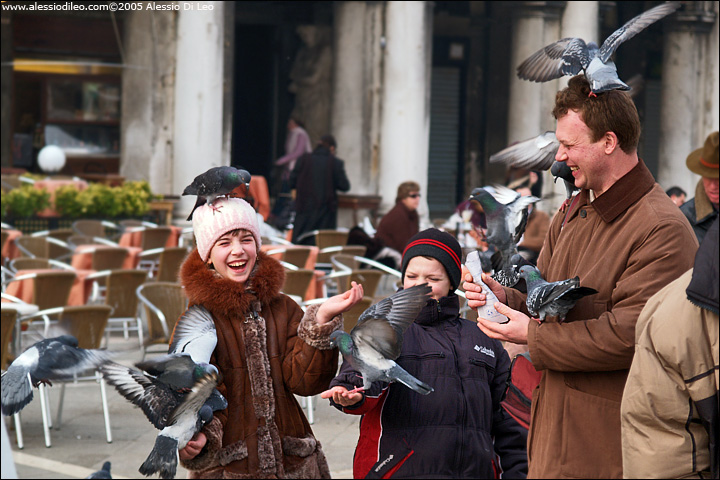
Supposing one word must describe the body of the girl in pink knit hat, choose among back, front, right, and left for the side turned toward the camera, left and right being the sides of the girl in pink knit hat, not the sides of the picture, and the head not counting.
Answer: front

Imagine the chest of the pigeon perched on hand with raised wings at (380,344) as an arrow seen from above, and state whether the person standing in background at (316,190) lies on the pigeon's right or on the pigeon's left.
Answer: on the pigeon's right

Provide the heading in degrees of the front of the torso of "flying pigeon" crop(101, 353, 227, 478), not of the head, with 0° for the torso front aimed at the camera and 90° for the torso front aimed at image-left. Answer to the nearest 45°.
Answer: approximately 225°

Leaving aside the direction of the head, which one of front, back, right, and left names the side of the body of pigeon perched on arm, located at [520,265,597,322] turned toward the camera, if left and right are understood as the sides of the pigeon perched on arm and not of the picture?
left

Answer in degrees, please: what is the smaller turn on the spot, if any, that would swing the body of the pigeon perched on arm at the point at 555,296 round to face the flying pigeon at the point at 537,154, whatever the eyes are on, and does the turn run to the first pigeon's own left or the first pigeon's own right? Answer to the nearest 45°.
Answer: approximately 90° to the first pigeon's own right

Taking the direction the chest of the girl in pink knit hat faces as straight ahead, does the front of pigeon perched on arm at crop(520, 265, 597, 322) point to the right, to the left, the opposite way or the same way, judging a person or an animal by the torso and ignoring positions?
to the right

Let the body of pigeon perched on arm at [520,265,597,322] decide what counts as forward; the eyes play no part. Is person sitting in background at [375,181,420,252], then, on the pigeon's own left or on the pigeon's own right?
on the pigeon's own right

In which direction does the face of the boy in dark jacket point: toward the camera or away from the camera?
toward the camera

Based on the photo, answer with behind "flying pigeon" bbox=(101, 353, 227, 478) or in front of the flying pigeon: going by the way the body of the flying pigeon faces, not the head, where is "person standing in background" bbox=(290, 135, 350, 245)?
in front

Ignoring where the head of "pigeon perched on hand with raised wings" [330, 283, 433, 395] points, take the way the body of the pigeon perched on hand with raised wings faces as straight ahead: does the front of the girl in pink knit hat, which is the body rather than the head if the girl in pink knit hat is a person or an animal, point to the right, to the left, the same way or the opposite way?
to the left

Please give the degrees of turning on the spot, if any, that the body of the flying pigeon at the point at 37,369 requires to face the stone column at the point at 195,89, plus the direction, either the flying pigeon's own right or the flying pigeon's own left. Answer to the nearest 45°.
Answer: approximately 45° to the flying pigeon's own left
